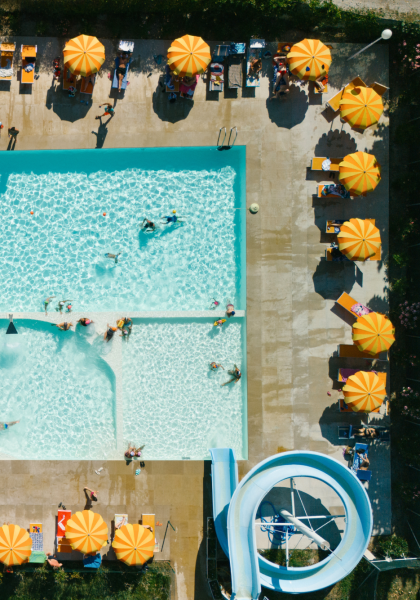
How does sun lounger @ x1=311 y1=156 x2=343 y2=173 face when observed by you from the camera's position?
facing to the left of the viewer

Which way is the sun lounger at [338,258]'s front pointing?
to the viewer's left

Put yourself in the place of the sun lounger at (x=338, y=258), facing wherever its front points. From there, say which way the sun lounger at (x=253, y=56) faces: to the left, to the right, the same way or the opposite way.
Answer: to the left

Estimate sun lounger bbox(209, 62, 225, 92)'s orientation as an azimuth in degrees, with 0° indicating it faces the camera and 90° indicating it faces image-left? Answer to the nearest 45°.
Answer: approximately 0°

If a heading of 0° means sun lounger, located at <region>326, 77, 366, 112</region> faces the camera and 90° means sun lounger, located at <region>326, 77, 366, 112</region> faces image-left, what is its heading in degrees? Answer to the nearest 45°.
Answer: approximately 45°

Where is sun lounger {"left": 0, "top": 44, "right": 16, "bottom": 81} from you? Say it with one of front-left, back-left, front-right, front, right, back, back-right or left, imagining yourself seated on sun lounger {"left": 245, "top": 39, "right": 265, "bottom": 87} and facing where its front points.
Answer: right
